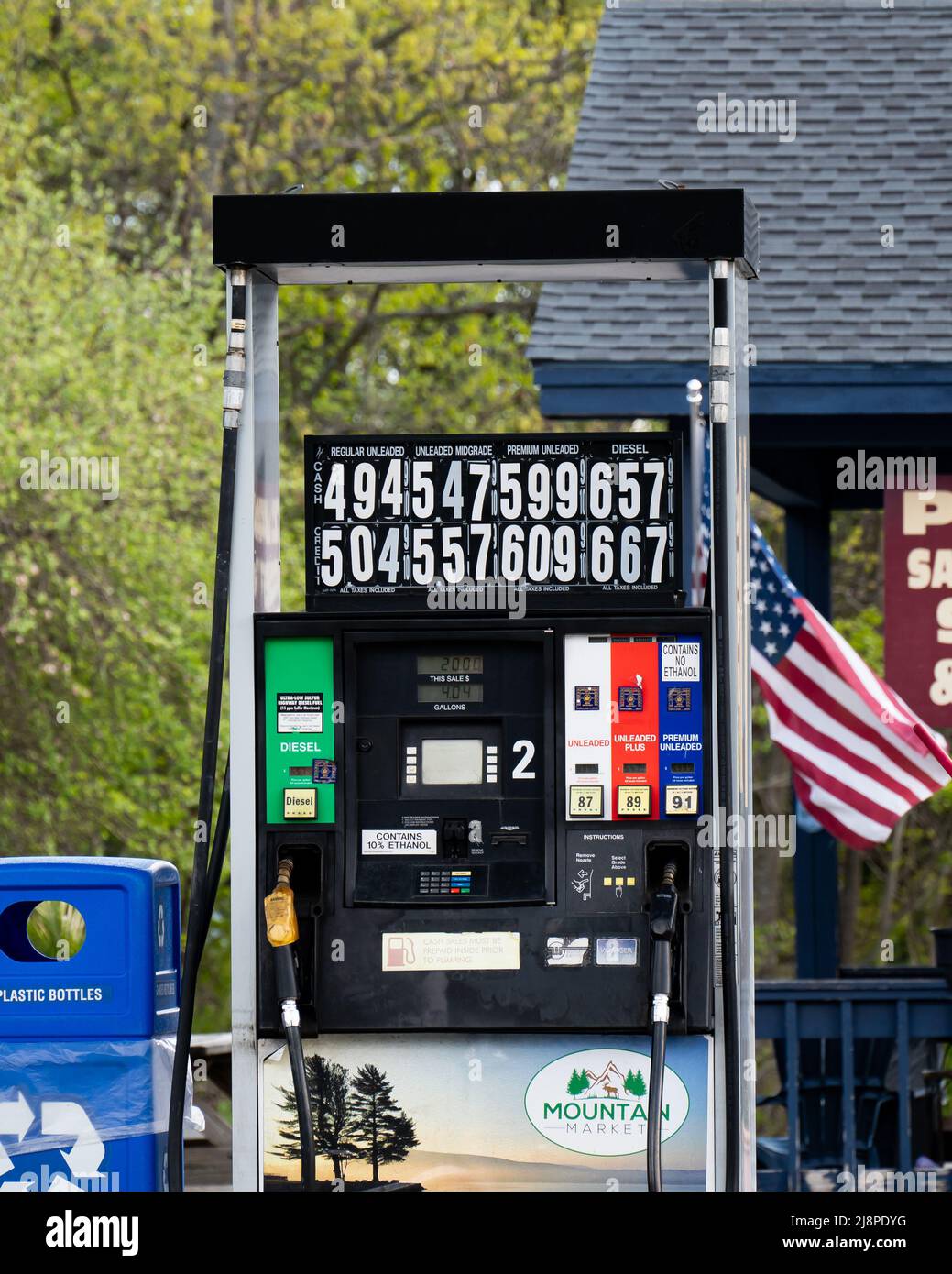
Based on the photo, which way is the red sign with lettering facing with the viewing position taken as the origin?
facing the viewer

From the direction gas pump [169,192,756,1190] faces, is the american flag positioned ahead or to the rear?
to the rear

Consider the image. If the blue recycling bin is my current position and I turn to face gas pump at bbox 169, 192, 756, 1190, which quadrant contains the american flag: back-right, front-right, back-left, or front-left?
front-left

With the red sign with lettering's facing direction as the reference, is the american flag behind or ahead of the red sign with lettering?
ahead

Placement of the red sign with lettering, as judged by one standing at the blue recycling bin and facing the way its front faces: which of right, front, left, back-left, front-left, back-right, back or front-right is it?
back-left

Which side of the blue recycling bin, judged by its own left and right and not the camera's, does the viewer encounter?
front

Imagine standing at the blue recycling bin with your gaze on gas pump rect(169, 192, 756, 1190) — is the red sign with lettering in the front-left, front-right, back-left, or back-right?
front-left

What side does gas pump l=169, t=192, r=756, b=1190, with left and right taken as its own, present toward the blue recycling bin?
right
